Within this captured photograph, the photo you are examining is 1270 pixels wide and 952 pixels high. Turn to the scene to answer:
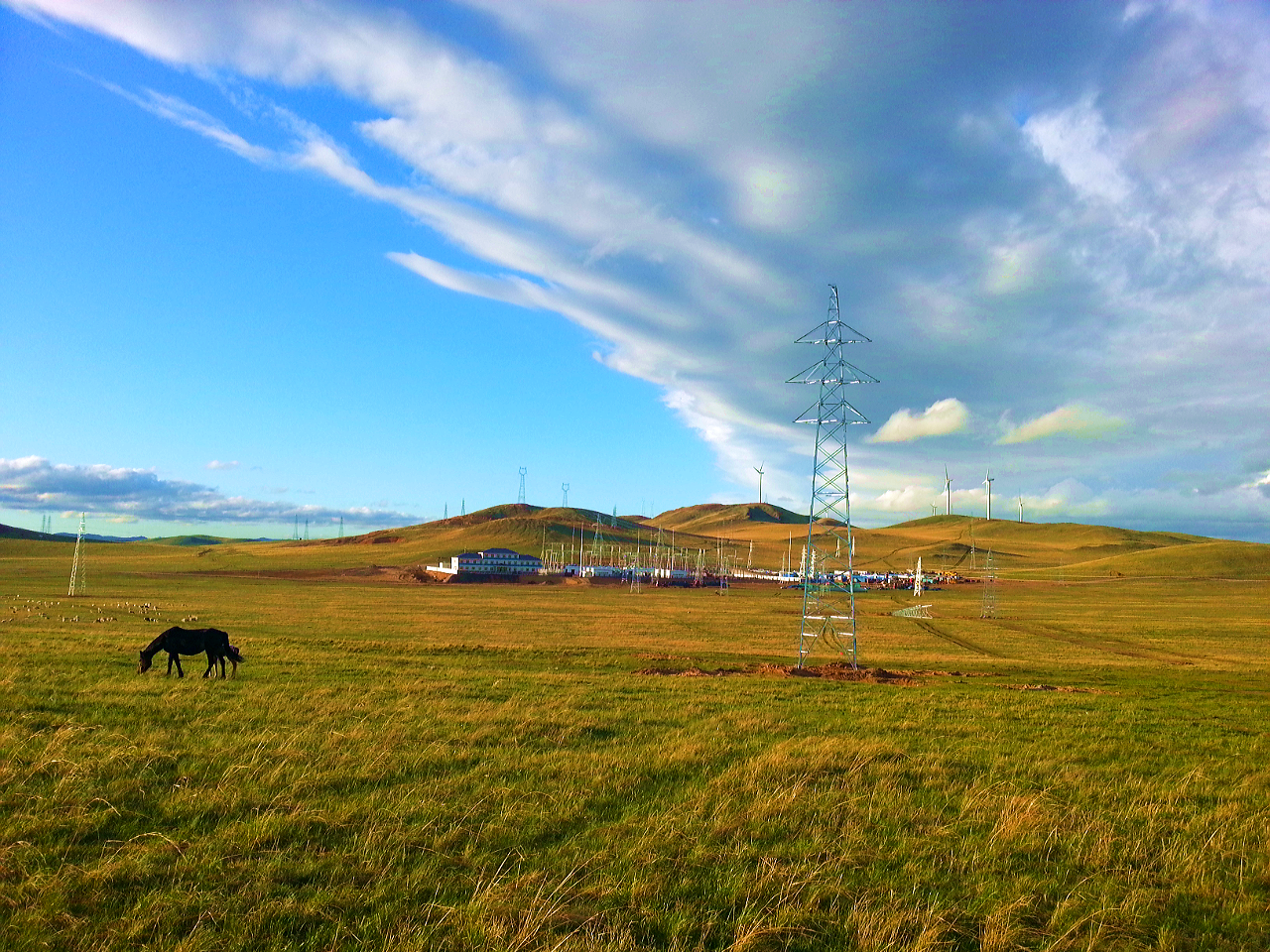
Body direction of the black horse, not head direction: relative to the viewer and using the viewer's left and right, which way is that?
facing to the left of the viewer
